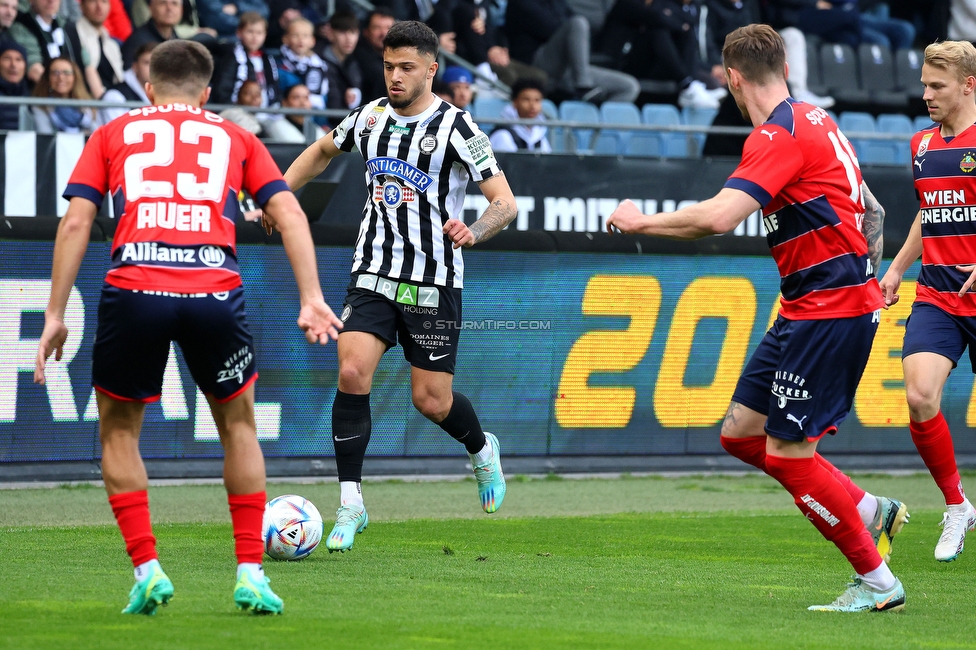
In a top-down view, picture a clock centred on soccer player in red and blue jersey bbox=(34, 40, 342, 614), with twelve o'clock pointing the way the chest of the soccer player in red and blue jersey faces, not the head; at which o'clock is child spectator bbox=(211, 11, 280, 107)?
The child spectator is roughly at 12 o'clock from the soccer player in red and blue jersey.

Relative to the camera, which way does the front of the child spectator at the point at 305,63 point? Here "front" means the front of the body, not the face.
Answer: toward the camera

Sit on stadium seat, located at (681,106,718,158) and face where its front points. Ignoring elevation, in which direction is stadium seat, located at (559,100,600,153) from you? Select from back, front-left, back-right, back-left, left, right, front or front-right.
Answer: front-right

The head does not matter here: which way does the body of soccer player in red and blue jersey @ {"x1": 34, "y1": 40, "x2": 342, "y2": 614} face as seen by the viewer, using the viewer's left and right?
facing away from the viewer

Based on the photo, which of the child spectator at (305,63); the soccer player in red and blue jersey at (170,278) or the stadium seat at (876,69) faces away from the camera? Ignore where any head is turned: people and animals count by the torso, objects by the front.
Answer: the soccer player in red and blue jersey

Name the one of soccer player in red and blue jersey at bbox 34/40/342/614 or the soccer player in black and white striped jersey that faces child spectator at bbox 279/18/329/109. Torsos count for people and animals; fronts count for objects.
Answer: the soccer player in red and blue jersey

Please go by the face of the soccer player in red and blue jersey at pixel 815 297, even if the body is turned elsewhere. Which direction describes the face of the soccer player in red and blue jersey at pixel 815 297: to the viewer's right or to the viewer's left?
to the viewer's left

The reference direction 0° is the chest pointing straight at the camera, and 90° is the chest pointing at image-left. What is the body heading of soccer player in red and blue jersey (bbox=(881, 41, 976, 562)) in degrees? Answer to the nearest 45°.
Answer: approximately 45°

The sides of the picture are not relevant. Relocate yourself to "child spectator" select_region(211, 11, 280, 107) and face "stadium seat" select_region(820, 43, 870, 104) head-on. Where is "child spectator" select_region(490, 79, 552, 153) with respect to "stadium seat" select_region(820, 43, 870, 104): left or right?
right

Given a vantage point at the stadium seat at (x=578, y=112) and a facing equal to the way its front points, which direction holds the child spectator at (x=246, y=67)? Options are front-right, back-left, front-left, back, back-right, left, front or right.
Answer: front-right

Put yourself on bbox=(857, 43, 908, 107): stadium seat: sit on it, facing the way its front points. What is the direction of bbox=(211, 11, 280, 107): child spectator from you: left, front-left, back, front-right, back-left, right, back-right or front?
right

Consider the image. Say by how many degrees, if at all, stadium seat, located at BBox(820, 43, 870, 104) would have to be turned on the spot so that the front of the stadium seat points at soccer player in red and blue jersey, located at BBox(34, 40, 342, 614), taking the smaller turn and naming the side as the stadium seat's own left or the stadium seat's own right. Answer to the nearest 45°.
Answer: approximately 45° to the stadium seat's own right

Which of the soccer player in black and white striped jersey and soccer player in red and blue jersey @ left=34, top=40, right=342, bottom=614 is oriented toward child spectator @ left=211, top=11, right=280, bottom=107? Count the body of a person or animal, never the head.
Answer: the soccer player in red and blue jersey

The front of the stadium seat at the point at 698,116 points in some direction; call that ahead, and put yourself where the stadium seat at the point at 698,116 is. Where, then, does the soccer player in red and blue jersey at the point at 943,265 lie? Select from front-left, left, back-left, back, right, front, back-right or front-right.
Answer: front
